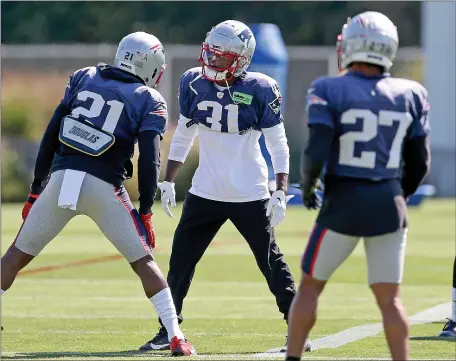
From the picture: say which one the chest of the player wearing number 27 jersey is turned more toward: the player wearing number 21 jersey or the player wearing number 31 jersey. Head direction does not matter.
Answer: the player wearing number 31 jersey

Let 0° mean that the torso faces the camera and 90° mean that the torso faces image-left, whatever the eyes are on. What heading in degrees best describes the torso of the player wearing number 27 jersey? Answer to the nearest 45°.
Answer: approximately 180°

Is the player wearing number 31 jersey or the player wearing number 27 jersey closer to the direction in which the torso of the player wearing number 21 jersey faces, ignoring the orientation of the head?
the player wearing number 31 jersey

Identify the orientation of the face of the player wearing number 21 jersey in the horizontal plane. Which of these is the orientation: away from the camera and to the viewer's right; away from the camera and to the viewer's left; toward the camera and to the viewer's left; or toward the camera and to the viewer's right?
away from the camera and to the viewer's right

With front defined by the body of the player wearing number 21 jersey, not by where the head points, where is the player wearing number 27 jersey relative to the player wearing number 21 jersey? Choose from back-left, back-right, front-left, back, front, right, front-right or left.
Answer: back-right

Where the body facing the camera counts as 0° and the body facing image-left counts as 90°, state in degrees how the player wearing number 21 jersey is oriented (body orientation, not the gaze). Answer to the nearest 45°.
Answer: approximately 180°

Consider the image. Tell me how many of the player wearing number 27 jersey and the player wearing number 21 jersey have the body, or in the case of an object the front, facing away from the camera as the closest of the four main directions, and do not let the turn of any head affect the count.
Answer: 2

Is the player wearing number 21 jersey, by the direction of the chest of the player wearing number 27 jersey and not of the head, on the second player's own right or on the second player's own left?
on the second player's own left

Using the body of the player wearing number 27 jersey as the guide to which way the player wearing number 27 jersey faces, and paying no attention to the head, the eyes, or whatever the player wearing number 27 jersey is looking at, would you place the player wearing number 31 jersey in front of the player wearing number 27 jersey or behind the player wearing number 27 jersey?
in front
